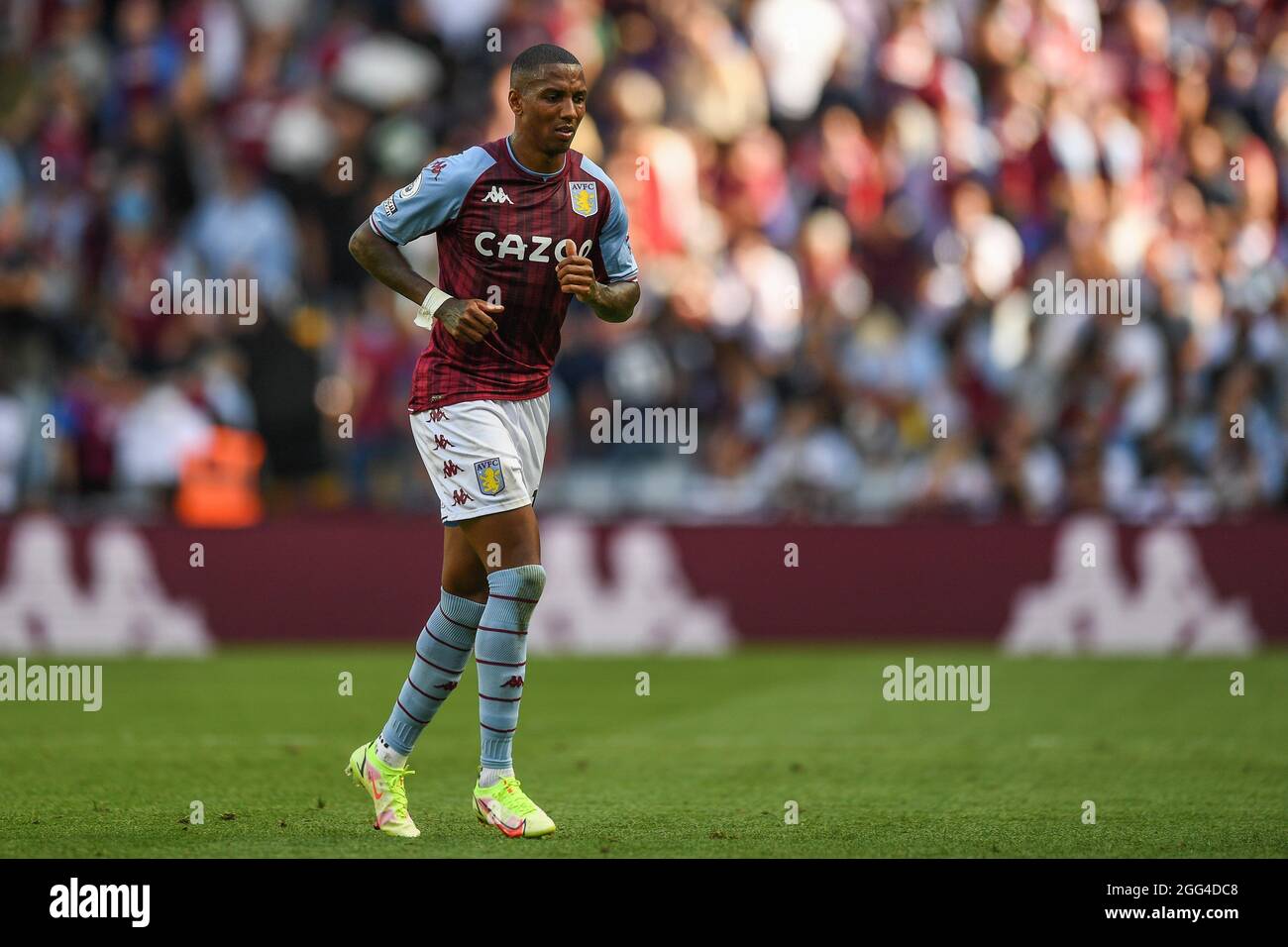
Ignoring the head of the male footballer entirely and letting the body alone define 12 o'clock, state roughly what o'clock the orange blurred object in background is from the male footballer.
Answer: The orange blurred object in background is roughly at 7 o'clock from the male footballer.
